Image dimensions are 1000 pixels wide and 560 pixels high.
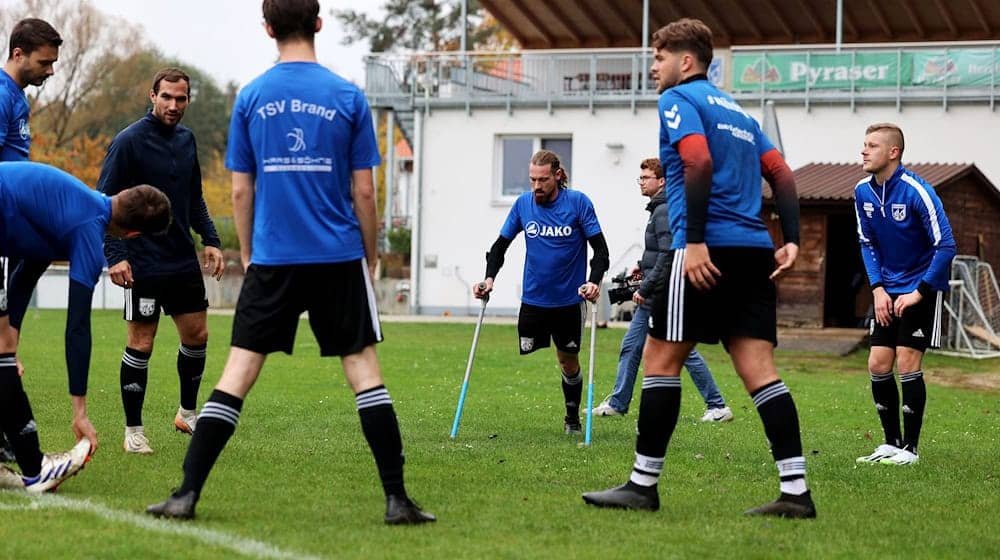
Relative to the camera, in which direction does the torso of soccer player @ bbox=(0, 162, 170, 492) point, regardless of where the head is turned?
to the viewer's right

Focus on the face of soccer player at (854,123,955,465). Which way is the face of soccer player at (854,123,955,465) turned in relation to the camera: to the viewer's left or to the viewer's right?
to the viewer's left

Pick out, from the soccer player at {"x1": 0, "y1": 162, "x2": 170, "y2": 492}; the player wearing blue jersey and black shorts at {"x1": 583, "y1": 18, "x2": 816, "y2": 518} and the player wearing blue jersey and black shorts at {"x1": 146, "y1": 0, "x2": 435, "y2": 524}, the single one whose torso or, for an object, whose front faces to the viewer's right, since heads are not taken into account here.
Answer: the soccer player

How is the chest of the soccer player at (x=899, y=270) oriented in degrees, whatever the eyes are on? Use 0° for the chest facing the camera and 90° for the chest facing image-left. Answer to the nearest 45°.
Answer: approximately 45°

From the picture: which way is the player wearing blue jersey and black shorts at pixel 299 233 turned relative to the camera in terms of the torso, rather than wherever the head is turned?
away from the camera
